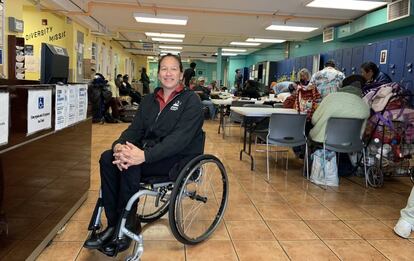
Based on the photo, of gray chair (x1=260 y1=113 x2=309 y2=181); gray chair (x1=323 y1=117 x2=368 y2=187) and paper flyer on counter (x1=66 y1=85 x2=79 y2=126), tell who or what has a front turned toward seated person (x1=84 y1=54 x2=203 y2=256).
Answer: the paper flyer on counter

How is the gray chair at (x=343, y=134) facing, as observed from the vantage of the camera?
facing away from the viewer

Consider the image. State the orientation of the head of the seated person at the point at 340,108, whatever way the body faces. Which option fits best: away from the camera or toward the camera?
away from the camera

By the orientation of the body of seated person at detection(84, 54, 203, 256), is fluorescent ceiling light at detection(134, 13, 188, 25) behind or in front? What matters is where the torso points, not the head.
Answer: behind

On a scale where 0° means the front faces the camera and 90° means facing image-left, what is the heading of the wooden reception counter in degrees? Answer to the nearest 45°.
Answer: approximately 315°

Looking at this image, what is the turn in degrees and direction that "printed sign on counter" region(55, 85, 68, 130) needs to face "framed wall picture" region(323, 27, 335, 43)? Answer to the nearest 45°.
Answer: approximately 90° to its left

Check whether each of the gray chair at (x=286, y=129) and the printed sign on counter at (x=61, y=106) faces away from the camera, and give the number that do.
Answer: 1

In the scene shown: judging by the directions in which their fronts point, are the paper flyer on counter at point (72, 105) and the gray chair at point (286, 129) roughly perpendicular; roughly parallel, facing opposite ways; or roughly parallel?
roughly perpendicular

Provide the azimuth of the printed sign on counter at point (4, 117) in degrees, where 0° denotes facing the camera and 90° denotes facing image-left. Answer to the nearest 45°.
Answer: approximately 315°

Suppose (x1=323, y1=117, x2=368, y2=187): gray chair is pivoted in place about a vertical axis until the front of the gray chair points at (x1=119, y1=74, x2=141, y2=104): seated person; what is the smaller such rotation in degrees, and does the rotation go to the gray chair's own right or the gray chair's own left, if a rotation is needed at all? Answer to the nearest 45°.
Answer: approximately 45° to the gray chair's own left
